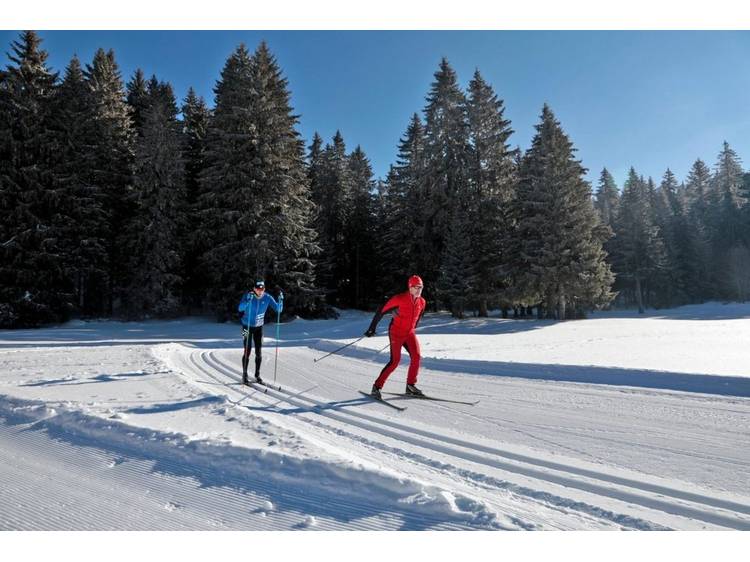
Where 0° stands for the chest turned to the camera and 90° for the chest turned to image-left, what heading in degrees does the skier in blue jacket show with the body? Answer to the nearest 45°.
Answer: approximately 315°

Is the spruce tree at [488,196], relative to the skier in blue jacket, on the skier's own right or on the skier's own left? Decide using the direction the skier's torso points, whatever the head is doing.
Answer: on the skier's own left

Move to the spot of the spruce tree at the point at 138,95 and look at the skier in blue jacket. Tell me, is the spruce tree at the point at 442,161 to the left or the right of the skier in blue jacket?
left

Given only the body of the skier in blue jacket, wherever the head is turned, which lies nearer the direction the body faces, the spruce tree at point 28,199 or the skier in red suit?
the skier in red suit

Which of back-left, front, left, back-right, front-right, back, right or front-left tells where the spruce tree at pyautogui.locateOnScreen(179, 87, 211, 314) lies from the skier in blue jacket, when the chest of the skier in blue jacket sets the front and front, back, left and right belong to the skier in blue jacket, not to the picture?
back-left

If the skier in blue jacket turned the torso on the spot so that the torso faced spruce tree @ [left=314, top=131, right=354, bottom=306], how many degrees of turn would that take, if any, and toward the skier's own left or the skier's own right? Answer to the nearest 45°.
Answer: approximately 135° to the skier's own left
